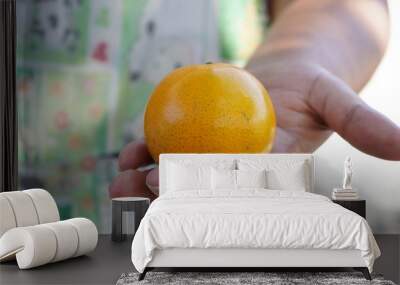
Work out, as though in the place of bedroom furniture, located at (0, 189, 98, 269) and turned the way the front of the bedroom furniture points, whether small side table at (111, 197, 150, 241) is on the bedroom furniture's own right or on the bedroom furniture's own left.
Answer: on the bedroom furniture's own left

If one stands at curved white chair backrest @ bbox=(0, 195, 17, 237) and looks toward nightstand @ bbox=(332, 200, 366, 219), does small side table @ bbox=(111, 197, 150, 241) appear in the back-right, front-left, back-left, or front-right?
front-left

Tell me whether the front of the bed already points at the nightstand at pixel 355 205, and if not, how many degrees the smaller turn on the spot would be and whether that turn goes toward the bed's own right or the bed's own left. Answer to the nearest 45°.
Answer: approximately 135° to the bed's own left

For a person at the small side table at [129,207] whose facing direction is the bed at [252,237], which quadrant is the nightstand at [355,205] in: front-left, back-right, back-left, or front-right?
front-left

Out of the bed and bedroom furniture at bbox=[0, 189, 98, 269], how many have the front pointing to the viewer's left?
0

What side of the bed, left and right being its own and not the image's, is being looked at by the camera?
front

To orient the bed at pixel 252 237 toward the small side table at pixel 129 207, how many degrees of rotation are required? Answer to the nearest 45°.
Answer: approximately 135° to its right

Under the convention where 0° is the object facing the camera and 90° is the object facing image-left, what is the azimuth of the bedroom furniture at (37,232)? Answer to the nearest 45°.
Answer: approximately 315°

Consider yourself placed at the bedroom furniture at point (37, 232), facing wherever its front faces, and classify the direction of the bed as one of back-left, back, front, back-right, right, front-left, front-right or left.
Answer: front

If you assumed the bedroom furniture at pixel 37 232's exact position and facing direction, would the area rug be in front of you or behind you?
in front

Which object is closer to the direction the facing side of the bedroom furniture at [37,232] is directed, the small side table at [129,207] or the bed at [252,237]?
the bed

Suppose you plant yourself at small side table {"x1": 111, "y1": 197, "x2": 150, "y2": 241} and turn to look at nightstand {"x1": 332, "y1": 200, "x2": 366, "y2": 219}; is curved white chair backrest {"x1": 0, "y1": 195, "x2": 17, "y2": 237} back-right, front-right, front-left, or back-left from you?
back-right

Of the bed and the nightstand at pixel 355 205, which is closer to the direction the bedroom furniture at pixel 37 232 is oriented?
the bed

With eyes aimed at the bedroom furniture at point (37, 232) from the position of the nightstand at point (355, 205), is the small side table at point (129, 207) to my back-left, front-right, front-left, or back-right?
front-right
